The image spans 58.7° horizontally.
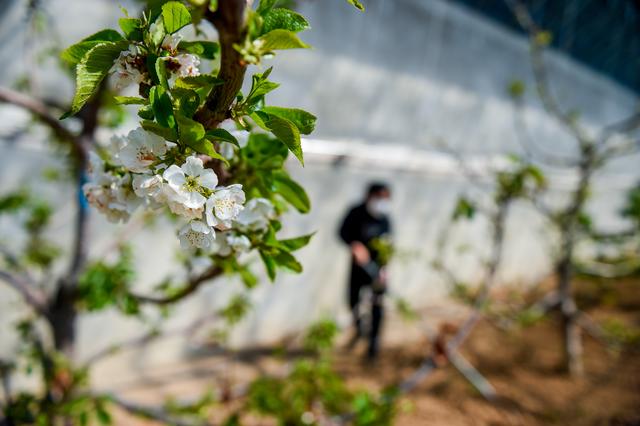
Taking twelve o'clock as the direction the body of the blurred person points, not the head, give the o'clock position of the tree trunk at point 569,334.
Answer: The tree trunk is roughly at 10 o'clock from the blurred person.

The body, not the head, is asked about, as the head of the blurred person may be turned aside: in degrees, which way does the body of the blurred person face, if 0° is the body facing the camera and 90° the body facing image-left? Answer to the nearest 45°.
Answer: approximately 315°

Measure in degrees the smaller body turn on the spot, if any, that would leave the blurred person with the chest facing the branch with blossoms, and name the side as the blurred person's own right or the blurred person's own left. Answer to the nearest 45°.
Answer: approximately 45° to the blurred person's own right

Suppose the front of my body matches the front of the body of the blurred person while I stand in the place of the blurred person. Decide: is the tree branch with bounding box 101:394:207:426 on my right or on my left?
on my right
